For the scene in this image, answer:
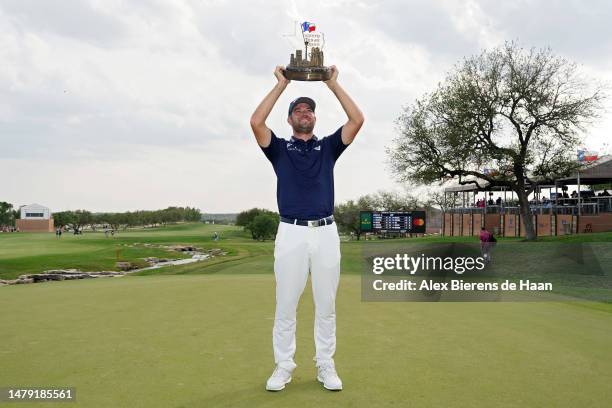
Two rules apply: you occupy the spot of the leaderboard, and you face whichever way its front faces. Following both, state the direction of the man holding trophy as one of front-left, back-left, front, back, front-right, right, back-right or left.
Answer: front

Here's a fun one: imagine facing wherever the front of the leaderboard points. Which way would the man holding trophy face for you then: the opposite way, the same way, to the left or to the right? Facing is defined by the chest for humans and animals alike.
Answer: the same way

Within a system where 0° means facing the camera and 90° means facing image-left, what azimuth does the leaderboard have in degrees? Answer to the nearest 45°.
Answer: approximately 0°

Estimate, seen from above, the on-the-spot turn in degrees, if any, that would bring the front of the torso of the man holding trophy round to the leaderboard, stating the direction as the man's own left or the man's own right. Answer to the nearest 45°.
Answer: approximately 180°

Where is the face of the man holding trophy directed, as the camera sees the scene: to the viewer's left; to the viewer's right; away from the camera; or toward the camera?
toward the camera

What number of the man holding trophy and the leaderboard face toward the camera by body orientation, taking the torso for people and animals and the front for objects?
2

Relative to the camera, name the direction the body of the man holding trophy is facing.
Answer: toward the camera
